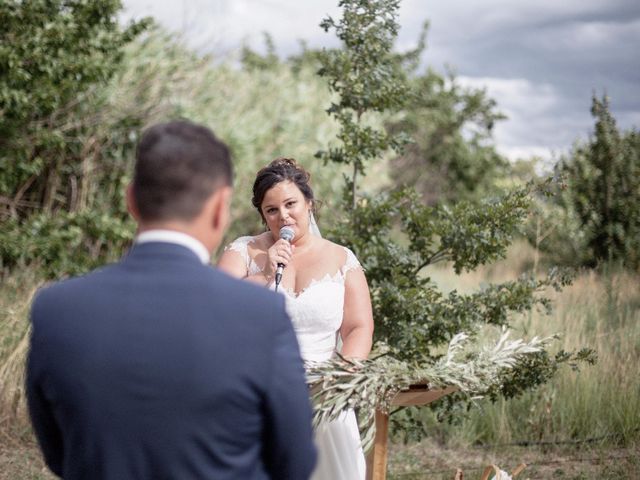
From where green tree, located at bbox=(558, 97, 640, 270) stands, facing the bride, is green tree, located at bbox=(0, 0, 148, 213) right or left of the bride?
right

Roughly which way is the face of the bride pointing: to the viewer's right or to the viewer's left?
to the viewer's left

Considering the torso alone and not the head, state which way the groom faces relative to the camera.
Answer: away from the camera
